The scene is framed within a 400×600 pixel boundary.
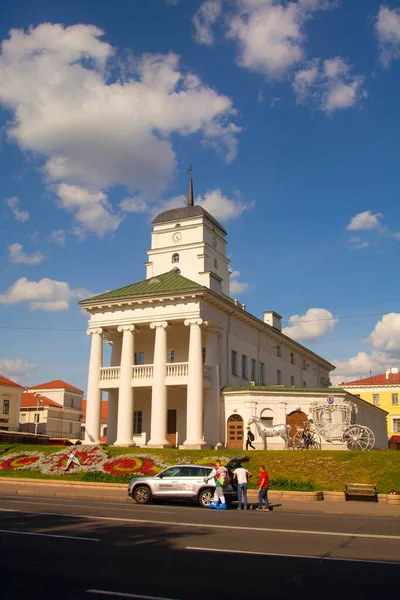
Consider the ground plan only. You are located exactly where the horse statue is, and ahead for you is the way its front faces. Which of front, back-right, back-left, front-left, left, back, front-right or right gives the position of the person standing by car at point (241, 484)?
left

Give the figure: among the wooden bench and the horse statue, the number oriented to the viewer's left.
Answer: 1

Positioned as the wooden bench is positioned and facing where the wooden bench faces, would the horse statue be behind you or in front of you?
behind

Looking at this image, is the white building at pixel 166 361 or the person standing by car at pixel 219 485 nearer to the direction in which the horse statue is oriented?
the white building

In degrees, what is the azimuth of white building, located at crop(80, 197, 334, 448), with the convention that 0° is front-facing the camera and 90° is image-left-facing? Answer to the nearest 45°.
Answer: approximately 45°

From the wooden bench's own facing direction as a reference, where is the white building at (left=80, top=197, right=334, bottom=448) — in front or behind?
behind

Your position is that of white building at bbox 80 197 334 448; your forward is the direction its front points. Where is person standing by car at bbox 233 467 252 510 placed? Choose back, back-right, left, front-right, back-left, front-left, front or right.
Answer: front-left

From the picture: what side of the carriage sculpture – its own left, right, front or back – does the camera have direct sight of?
left

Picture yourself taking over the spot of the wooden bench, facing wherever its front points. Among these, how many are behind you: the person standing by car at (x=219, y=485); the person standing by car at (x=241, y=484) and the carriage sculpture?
1

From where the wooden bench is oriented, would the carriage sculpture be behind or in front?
behind
